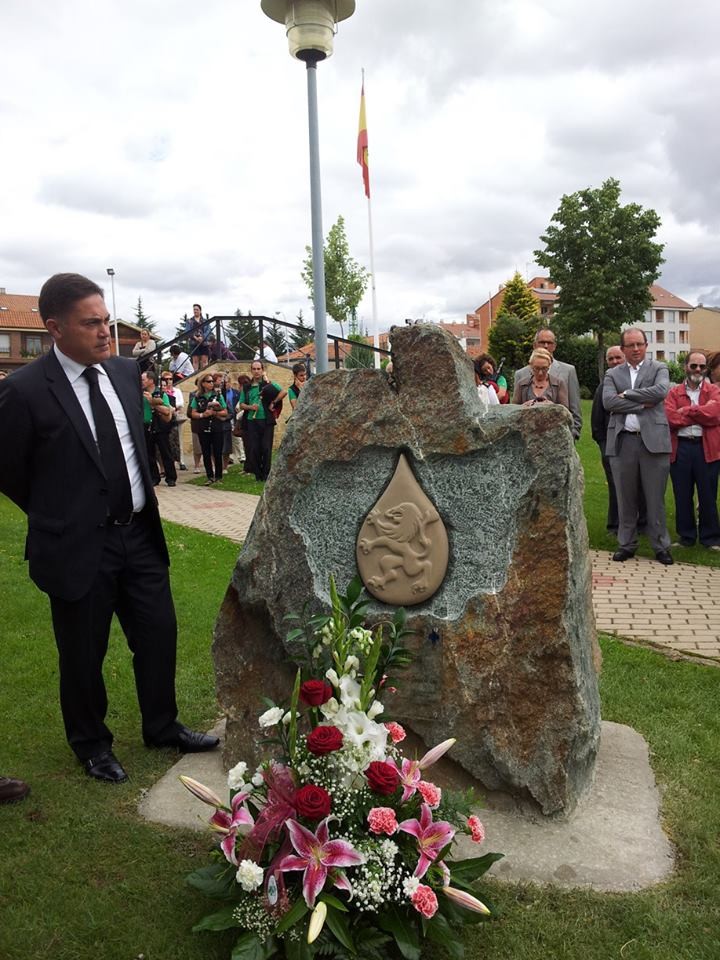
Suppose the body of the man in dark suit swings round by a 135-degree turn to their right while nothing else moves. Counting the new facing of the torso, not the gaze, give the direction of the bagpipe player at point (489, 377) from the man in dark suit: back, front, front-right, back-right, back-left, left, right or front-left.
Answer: back-right

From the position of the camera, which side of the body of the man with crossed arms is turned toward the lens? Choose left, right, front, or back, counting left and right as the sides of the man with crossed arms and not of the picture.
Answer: front

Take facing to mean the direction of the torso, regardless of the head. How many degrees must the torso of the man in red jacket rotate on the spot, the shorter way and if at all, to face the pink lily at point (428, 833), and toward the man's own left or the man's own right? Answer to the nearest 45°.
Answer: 0° — they already face it

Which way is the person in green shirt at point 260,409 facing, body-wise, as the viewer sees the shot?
toward the camera

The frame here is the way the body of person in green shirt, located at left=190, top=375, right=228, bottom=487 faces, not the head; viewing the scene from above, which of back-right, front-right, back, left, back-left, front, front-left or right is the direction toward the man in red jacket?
front-left

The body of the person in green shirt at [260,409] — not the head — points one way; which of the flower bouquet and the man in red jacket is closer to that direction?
the flower bouquet

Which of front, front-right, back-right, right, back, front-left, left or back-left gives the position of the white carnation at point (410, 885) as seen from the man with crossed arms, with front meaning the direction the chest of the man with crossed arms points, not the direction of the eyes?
front

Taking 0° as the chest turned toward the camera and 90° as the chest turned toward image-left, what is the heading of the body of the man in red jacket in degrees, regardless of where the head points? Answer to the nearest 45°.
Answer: approximately 0°

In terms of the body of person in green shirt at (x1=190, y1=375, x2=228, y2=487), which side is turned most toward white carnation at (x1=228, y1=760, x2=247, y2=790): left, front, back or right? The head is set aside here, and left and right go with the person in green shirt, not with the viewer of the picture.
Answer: front

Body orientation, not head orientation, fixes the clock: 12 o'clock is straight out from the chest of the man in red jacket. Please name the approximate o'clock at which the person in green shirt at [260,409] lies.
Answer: The person in green shirt is roughly at 4 o'clock from the man in red jacket.

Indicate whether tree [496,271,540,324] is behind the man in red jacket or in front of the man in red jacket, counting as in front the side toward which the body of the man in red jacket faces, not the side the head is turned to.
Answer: behind

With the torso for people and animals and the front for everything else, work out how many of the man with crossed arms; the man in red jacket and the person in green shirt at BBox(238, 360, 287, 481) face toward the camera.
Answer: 3

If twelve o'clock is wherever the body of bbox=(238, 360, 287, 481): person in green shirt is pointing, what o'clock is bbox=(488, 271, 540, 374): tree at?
The tree is roughly at 7 o'clock from the person in green shirt.

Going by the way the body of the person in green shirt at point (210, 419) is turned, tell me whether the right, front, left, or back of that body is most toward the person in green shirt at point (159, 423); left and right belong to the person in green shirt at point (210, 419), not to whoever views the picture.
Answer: right
